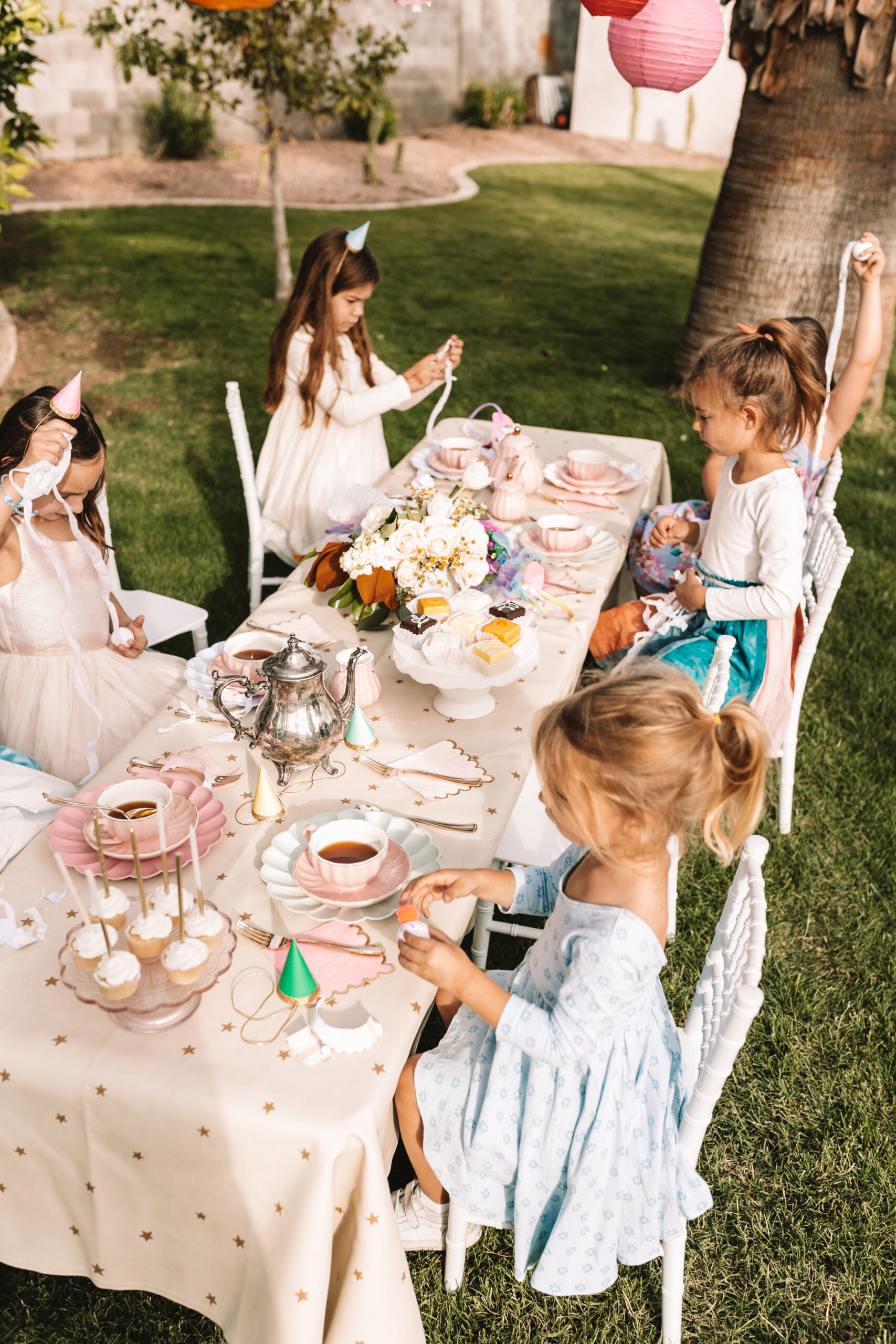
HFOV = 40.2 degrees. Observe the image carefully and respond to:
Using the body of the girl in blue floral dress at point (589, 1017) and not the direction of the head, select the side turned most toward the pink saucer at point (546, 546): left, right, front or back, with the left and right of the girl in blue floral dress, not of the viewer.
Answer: right

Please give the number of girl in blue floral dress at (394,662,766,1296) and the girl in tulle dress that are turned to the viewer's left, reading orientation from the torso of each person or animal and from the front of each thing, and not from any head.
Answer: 1

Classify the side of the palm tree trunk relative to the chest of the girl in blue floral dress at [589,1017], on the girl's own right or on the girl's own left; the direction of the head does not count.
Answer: on the girl's own right

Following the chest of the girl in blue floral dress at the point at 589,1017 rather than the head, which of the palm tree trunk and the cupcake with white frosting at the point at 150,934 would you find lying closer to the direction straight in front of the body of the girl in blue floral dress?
the cupcake with white frosting

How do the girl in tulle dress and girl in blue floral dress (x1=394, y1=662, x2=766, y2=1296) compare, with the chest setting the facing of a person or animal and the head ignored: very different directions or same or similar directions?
very different directions

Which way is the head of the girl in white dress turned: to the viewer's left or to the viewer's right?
to the viewer's right

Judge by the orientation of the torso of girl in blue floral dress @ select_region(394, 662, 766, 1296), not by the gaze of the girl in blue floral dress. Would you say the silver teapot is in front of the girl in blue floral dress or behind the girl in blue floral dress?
in front

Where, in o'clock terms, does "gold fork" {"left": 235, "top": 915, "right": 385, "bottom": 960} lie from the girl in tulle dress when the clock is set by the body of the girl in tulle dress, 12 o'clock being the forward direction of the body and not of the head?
The gold fork is roughly at 1 o'clock from the girl in tulle dress.

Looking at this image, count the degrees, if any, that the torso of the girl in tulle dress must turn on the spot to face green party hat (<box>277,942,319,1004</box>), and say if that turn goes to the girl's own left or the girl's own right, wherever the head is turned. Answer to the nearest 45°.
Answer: approximately 45° to the girl's own right

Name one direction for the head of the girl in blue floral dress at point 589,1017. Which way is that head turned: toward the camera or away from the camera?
away from the camera

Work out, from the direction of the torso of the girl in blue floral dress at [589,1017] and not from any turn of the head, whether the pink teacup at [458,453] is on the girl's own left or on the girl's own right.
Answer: on the girl's own right

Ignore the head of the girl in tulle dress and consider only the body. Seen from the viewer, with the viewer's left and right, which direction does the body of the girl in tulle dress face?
facing the viewer and to the right of the viewer

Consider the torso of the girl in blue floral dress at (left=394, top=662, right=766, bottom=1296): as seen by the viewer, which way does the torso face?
to the viewer's left

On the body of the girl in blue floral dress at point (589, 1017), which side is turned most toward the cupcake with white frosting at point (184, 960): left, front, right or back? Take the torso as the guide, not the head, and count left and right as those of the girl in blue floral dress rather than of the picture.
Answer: front

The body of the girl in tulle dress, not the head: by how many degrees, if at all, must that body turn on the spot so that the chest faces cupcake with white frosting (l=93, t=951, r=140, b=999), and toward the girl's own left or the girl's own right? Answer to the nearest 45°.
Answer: approximately 45° to the girl's own right

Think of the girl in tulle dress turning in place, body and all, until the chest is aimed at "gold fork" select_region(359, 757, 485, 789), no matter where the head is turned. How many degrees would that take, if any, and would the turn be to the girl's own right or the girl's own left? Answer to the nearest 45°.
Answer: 0° — they already face it
